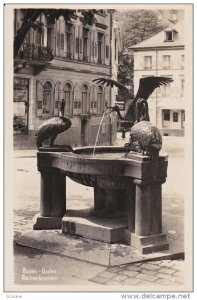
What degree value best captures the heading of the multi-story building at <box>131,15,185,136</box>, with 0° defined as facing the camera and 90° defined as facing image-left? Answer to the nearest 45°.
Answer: approximately 0°
